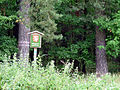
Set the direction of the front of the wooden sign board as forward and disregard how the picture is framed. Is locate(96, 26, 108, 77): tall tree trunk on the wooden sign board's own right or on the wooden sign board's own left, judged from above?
on the wooden sign board's own left

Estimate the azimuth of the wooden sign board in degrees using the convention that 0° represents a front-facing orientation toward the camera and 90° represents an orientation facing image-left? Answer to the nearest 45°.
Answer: approximately 0°
